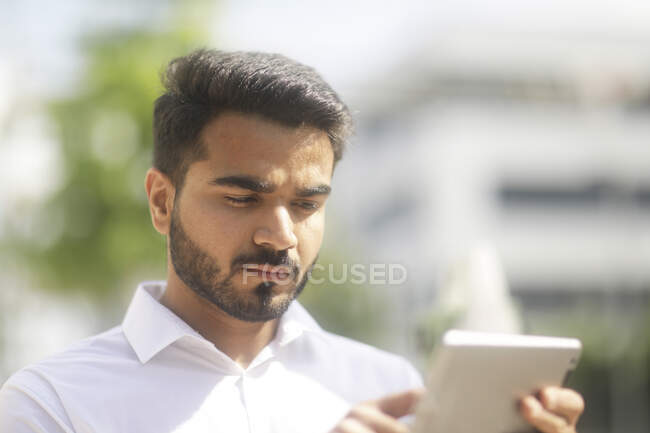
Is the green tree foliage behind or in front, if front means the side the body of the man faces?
behind

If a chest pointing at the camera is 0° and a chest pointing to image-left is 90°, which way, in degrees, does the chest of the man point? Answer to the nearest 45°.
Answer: approximately 315°

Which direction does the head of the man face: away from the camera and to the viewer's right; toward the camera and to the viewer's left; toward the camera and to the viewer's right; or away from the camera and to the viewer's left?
toward the camera and to the viewer's right

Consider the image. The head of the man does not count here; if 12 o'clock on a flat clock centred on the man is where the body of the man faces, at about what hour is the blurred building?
The blurred building is roughly at 8 o'clock from the man.
